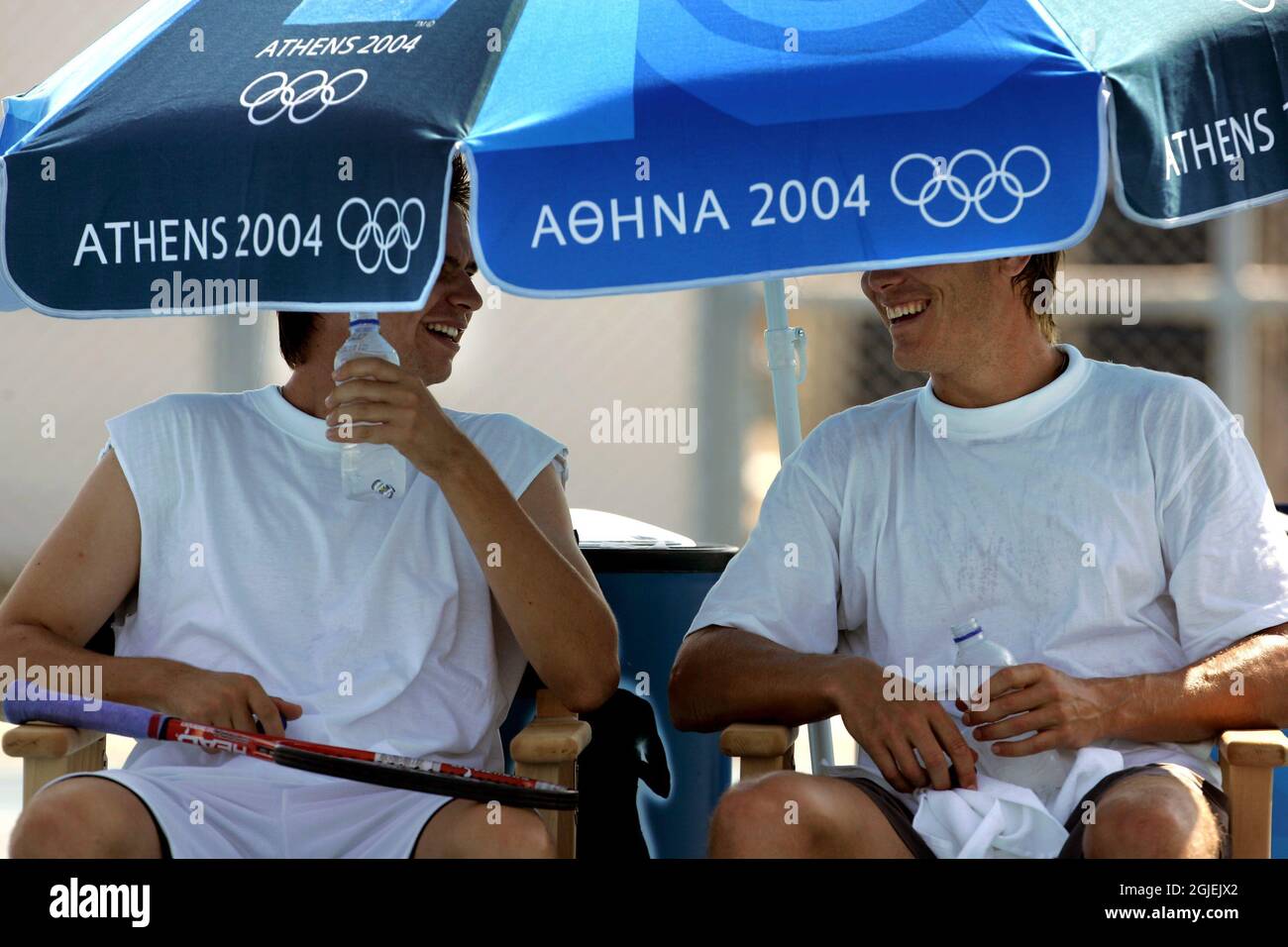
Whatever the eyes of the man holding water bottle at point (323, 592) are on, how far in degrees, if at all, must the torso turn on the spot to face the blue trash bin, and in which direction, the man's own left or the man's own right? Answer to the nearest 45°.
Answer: approximately 135° to the man's own left

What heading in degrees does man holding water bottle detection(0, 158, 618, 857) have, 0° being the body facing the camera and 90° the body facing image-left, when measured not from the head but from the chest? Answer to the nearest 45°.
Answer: approximately 0°

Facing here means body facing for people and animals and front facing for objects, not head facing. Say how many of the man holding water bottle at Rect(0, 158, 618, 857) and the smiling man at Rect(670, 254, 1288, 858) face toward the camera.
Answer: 2

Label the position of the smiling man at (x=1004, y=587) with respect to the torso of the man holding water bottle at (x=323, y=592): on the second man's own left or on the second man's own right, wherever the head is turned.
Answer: on the second man's own left

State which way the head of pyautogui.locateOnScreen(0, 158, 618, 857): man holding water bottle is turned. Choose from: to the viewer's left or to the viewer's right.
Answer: to the viewer's right
